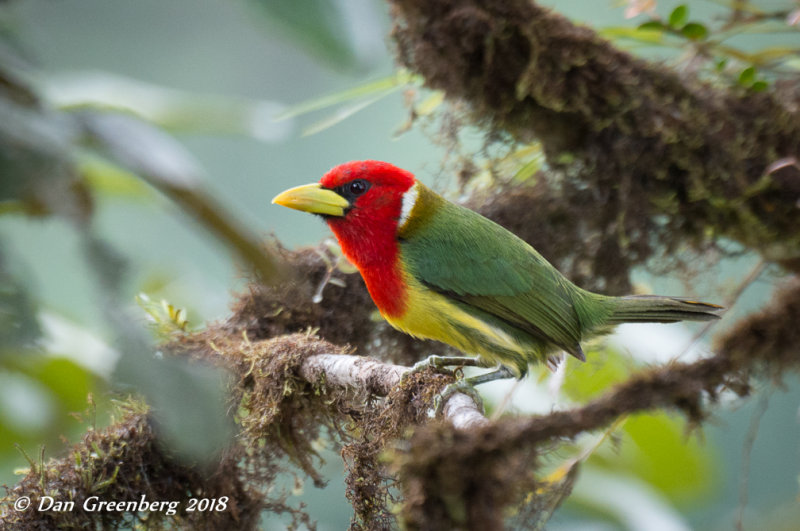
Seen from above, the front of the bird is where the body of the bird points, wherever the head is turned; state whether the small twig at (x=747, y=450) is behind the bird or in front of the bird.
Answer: behind

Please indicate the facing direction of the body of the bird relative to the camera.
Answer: to the viewer's left

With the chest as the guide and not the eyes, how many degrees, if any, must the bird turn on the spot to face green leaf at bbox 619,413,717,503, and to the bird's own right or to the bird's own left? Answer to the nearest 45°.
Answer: approximately 135° to the bird's own right
